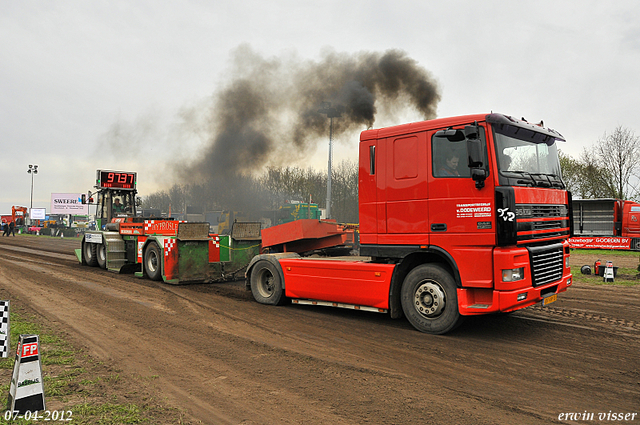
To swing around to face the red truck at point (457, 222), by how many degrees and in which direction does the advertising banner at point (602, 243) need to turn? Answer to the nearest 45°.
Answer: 0° — it already faces it

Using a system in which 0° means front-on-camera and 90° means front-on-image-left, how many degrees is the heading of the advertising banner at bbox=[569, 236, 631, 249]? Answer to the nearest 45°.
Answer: approximately 0°

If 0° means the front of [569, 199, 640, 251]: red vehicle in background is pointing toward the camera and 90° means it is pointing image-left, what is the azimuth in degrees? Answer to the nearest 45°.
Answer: approximately 270°

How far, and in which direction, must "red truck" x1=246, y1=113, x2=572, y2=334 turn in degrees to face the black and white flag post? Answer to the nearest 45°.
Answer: approximately 135° to its right

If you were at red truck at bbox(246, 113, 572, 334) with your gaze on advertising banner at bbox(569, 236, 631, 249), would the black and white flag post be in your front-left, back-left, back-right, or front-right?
back-left

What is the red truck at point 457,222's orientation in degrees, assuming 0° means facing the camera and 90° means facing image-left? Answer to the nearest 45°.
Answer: approximately 315°

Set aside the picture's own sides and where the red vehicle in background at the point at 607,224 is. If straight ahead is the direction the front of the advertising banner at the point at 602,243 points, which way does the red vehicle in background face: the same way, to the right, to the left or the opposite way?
to the left

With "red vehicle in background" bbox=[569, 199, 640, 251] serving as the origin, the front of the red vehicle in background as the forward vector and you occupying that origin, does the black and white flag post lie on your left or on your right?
on your right
